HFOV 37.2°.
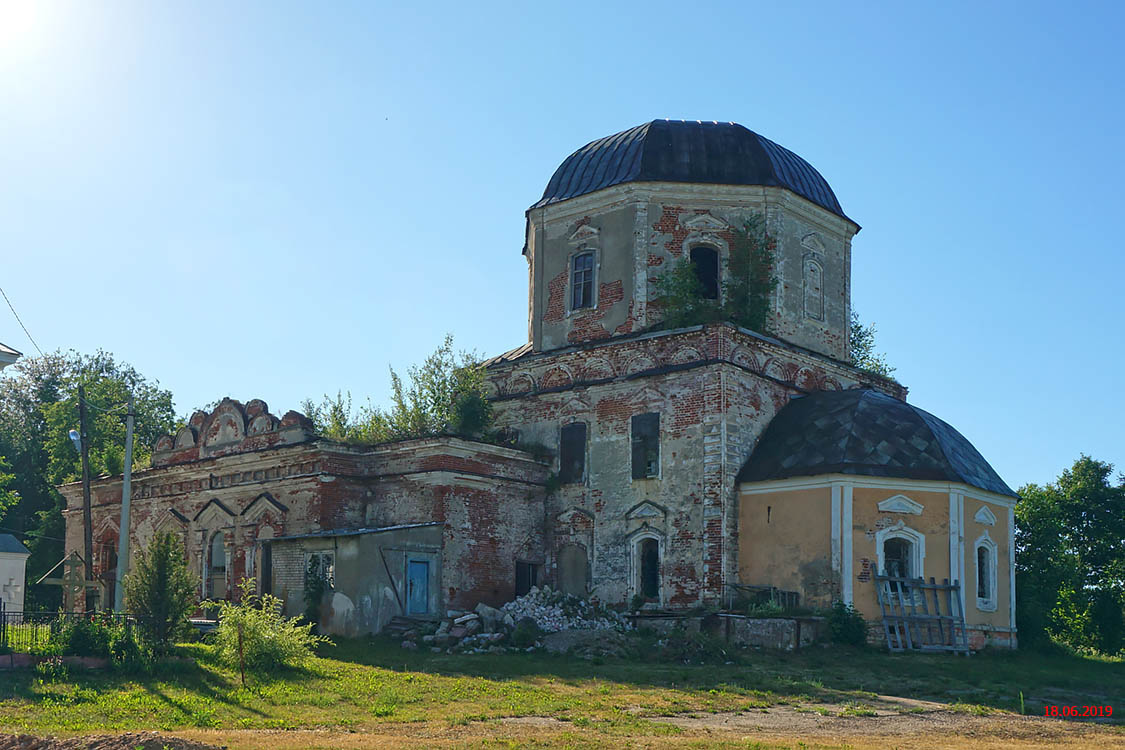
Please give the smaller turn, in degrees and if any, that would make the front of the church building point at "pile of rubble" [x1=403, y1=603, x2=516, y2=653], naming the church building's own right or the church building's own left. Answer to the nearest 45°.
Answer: approximately 90° to the church building's own left

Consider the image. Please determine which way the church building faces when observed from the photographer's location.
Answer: facing away from the viewer and to the left of the viewer

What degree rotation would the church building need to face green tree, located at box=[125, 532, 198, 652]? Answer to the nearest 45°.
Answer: approximately 90° to its left

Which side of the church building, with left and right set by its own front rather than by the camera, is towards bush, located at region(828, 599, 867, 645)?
back
